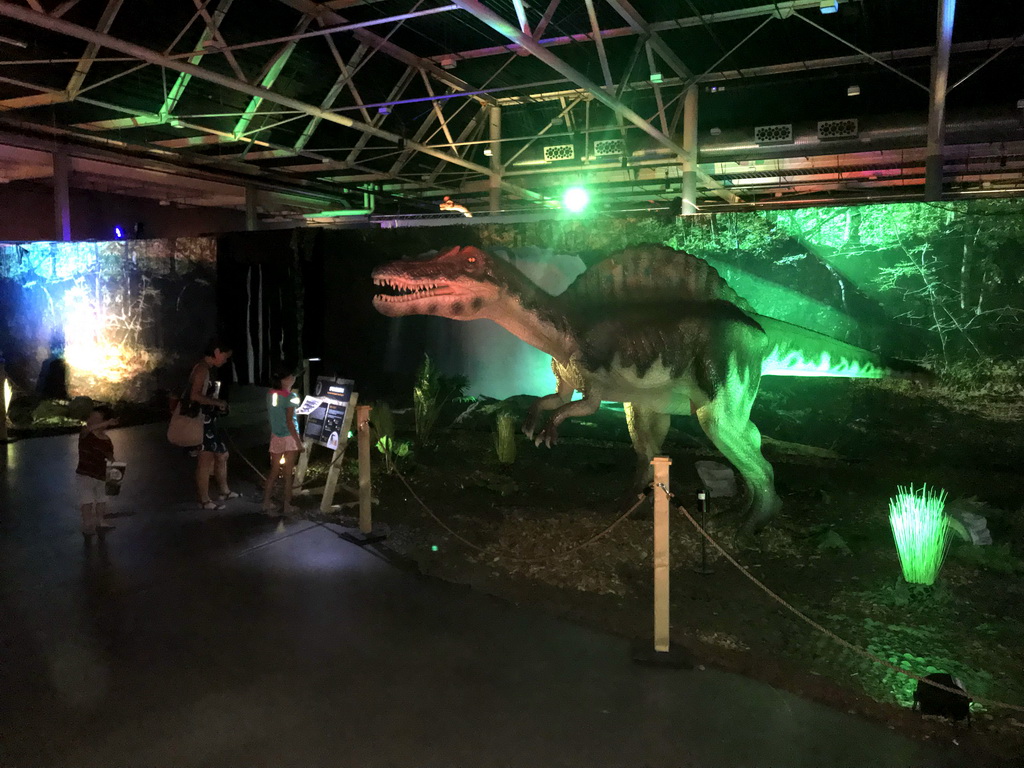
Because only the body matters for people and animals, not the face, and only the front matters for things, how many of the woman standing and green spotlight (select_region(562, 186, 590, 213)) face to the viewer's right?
1

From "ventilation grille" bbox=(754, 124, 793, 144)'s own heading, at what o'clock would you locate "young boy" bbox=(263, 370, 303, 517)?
The young boy is roughly at 1 o'clock from the ventilation grille.

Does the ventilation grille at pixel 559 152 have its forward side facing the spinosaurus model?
yes

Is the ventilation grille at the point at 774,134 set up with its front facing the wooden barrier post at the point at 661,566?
yes

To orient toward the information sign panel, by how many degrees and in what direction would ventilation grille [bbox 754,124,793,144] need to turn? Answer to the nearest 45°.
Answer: approximately 45° to its right

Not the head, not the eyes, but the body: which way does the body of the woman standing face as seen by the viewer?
to the viewer's right

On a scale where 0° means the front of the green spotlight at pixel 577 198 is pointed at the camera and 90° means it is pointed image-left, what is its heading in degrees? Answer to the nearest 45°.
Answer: approximately 0°

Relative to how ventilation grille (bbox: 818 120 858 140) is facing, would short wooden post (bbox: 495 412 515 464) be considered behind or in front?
in front
